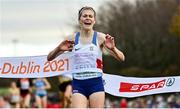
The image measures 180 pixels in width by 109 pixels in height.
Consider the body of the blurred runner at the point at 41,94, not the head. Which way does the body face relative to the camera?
toward the camera

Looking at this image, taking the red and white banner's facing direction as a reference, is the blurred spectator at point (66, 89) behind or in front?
behind

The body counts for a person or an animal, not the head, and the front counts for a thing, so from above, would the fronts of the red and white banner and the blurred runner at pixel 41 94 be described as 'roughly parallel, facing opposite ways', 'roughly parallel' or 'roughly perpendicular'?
roughly parallel

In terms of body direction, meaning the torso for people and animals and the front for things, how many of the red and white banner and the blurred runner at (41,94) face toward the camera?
2

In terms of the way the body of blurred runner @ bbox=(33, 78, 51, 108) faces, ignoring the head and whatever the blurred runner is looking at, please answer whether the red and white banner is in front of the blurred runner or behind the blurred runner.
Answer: in front

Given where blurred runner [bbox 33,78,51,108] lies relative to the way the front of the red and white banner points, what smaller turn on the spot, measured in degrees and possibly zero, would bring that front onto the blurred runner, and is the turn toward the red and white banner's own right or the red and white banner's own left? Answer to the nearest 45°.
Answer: approximately 180°
